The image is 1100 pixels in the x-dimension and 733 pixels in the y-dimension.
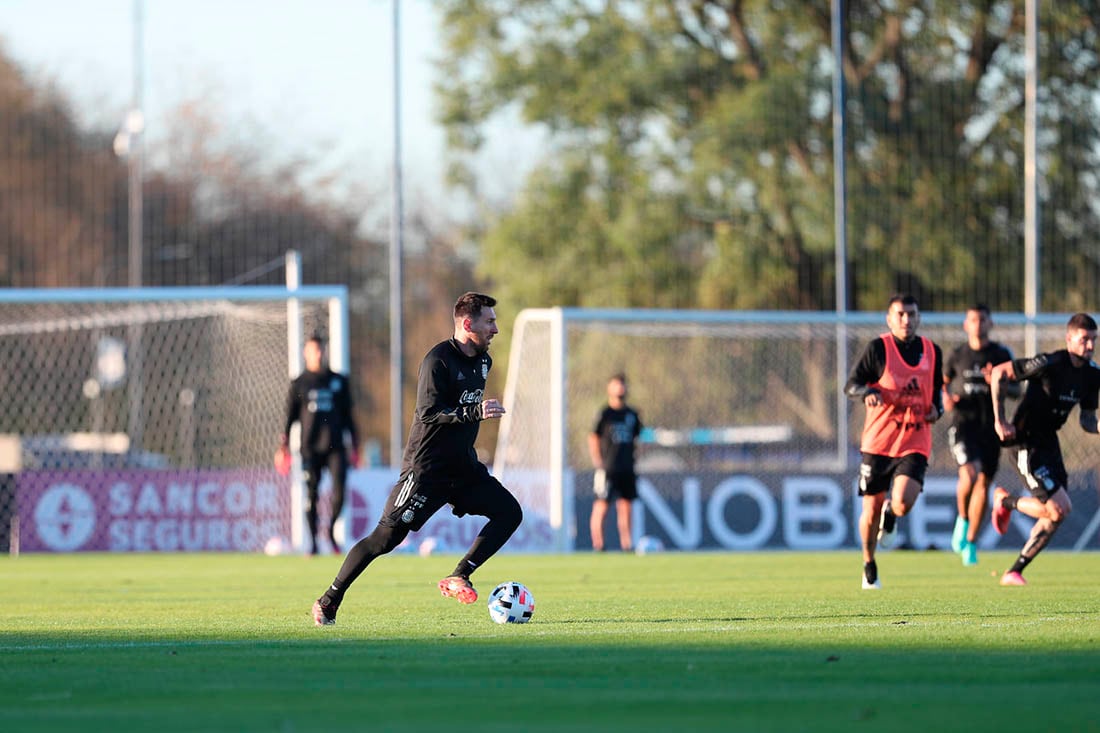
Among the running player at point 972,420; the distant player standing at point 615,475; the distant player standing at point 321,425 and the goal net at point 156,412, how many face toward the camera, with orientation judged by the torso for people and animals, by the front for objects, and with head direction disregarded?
4

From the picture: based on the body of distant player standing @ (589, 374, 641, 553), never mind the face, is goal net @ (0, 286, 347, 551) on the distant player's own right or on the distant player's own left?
on the distant player's own right

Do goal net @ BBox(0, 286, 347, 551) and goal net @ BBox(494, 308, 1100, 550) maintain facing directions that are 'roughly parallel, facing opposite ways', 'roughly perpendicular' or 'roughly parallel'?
roughly parallel

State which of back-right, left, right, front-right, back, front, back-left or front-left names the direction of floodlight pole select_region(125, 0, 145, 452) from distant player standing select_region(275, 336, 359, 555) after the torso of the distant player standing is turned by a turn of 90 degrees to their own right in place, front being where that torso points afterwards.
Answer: right

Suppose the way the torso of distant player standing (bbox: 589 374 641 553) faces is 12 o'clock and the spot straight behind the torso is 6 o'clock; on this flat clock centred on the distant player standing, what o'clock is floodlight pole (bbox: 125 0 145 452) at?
The floodlight pole is roughly at 5 o'clock from the distant player standing.

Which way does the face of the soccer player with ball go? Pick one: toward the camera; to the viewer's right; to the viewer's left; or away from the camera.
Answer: to the viewer's right

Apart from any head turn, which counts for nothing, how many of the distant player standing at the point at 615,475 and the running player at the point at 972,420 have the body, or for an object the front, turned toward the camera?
2

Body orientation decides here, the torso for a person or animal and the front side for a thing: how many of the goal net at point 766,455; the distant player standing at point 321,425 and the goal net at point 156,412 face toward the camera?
3

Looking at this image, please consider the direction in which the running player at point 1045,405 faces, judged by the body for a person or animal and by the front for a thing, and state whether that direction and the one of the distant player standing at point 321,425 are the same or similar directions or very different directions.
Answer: same or similar directions

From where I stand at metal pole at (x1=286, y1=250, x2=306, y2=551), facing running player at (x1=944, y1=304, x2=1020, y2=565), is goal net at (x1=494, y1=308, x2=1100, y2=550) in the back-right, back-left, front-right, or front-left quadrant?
front-left

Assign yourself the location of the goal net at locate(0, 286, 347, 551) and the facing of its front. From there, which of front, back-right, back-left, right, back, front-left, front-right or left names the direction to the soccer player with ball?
front

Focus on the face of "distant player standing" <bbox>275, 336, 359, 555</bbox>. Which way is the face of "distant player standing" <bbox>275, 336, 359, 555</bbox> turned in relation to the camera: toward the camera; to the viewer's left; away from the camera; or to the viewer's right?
toward the camera

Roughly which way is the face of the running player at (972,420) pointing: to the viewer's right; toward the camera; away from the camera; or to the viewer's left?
toward the camera

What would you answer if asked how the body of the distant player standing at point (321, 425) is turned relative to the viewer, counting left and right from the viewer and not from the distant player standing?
facing the viewer

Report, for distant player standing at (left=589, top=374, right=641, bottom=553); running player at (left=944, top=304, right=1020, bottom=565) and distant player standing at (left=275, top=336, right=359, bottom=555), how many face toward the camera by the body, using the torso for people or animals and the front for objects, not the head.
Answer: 3

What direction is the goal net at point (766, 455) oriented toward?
toward the camera

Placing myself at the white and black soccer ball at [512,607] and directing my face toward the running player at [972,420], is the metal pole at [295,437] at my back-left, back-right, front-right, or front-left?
front-left

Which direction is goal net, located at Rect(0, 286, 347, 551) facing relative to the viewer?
toward the camera
